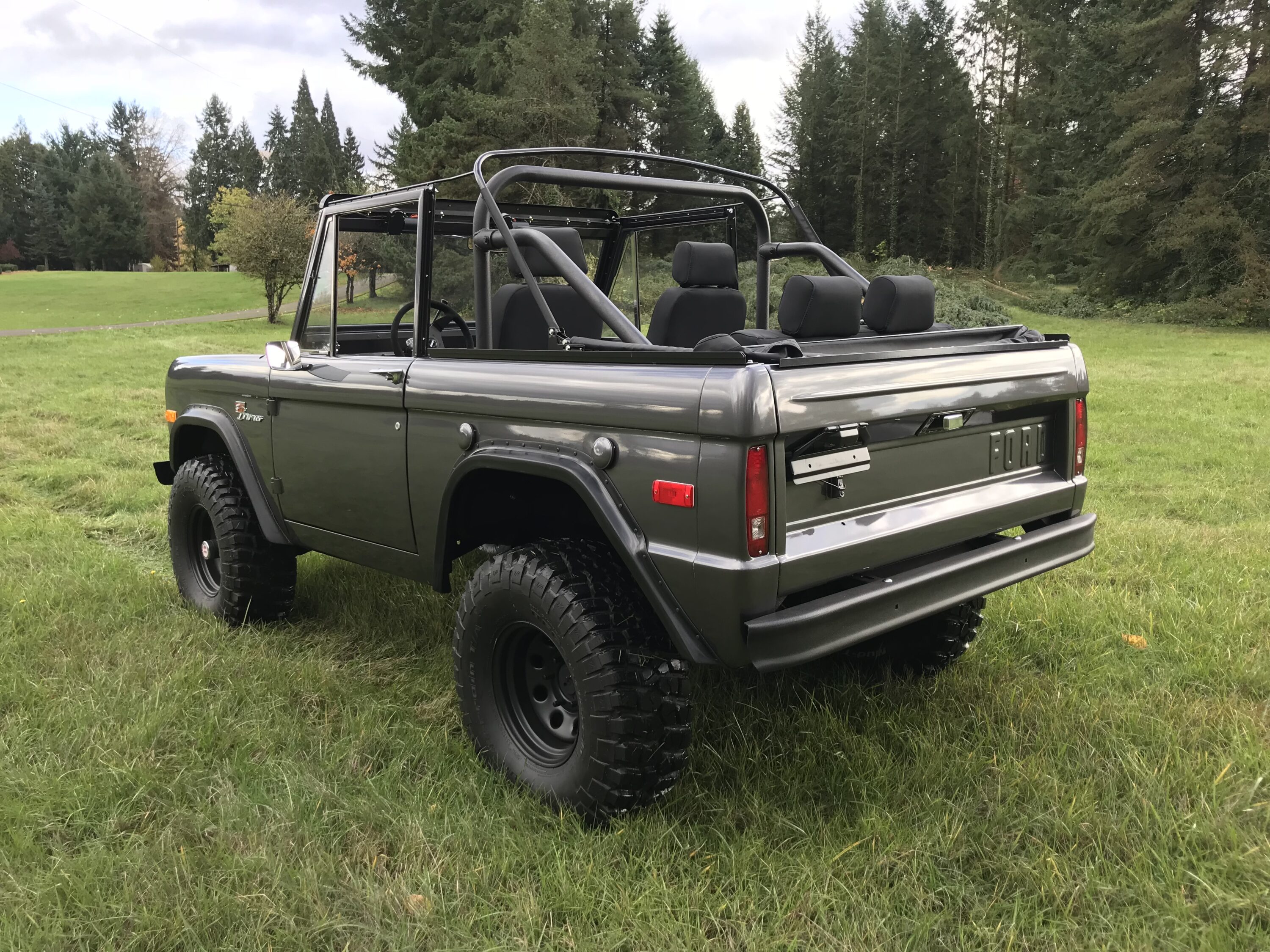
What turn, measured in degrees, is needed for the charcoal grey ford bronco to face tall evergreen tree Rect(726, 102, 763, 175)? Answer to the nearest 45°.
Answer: approximately 45° to its right

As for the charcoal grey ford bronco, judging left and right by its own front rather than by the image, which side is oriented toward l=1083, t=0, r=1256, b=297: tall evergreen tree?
right

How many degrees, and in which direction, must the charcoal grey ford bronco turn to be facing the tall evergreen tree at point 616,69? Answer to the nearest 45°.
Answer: approximately 45° to its right

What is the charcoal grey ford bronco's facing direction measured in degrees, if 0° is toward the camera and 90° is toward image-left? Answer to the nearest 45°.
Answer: approximately 135°

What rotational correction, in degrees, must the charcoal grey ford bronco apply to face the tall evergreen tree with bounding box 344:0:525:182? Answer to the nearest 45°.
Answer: approximately 45° to its right

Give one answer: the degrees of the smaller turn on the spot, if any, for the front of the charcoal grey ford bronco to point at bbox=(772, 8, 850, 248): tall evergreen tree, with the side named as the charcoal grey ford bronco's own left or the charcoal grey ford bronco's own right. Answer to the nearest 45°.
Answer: approximately 45° to the charcoal grey ford bronco's own right
